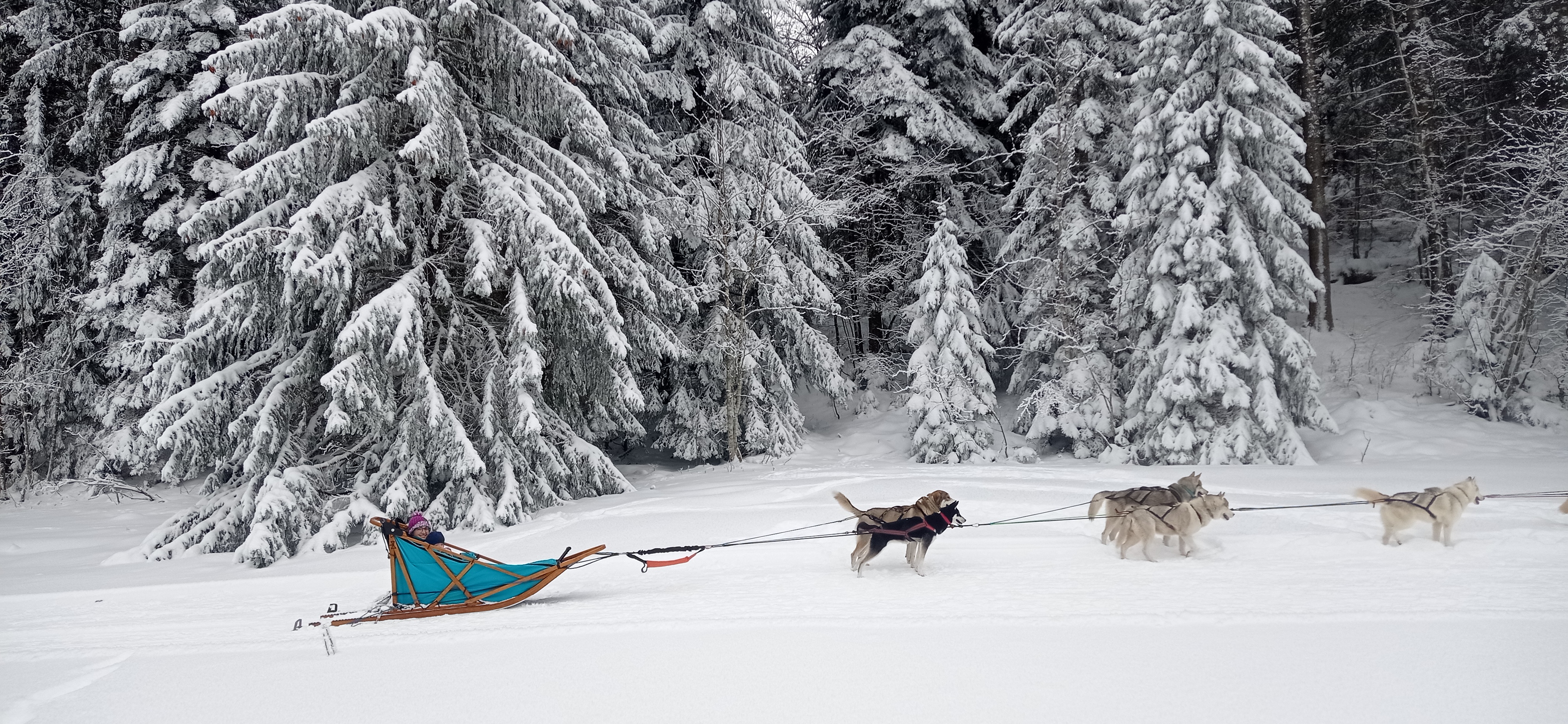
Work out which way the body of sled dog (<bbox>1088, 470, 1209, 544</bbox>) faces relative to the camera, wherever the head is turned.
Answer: to the viewer's right

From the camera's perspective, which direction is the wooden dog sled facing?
to the viewer's right

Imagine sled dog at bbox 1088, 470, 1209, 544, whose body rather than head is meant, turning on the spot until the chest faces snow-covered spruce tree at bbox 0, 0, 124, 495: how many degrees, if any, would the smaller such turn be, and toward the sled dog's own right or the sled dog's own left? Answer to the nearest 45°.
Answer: approximately 180°

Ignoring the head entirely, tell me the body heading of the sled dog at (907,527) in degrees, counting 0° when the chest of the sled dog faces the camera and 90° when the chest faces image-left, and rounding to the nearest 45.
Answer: approximately 270°

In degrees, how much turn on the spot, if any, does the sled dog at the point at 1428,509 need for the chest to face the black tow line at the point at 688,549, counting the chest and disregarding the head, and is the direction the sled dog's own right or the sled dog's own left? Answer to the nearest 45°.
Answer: approximately 135° to the sled dog's own right

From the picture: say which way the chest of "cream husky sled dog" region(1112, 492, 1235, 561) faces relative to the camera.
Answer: to the viewer's right

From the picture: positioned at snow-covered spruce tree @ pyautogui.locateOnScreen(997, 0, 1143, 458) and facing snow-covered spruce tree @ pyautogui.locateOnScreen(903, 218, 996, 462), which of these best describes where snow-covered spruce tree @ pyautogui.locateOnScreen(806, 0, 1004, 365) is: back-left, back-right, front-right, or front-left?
front-right

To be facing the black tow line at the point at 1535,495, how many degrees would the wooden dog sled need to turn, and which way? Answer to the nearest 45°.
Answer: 0° — it already faces it

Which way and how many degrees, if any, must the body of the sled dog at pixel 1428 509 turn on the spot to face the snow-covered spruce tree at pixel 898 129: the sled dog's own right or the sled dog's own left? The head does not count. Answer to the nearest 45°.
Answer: approximately 135° to the sled dog's own left

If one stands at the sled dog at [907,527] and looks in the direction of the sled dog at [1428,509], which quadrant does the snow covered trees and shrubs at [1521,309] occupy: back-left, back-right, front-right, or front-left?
front-left

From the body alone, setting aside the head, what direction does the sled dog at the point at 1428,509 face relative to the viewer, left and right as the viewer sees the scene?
facing to the right of the viewer

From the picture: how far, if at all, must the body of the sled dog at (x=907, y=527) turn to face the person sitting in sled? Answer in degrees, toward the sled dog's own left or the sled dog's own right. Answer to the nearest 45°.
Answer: approximately 180°
